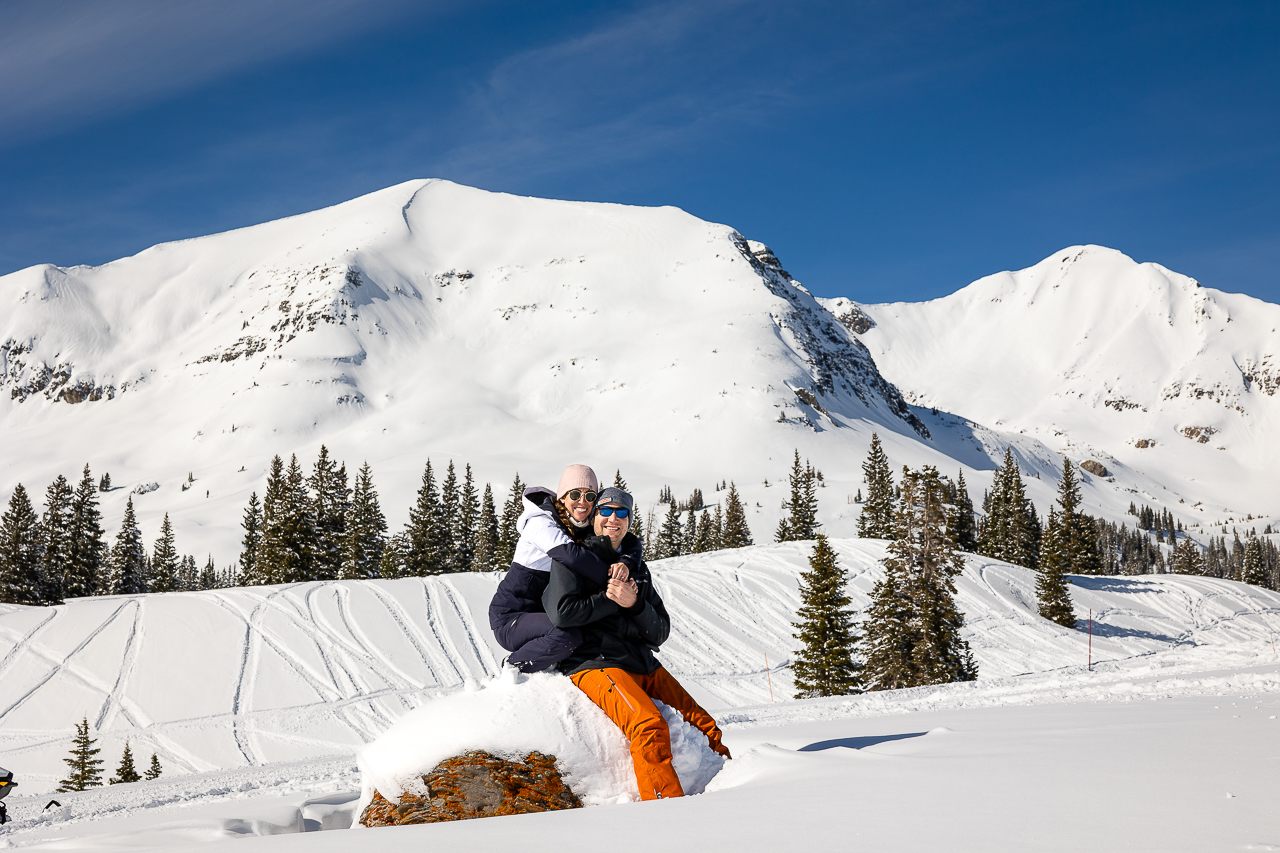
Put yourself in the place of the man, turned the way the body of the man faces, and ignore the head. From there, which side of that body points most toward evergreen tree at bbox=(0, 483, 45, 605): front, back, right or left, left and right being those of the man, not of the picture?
back

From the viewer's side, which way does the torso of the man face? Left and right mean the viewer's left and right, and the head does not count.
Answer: facing the viewer and to the right of the viewer

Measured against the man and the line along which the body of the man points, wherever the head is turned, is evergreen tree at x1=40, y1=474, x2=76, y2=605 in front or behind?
behind
